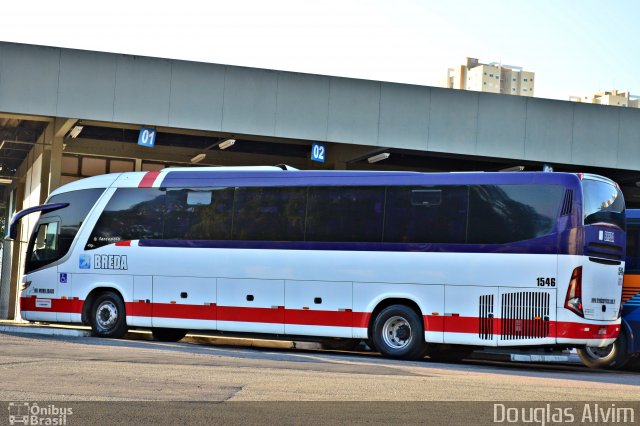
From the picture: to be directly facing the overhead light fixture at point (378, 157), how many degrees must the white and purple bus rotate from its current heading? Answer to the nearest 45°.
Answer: approximately 45° to its right

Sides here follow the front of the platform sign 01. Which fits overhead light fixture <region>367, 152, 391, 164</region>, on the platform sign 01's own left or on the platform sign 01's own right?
on the platform sign 01's own left

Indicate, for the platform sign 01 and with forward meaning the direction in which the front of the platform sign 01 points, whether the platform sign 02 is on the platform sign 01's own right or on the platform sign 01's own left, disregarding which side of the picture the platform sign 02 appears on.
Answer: on the platform sign 01's own left

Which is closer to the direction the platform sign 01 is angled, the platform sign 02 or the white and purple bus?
the white and purple bus

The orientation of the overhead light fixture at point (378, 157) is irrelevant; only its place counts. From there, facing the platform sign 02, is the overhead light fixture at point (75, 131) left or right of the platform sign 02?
right

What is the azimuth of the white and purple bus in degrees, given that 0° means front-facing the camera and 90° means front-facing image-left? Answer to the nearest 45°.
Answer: approximately 135°

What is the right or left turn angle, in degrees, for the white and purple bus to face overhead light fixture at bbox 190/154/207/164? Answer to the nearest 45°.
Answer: approximately 45° to its right

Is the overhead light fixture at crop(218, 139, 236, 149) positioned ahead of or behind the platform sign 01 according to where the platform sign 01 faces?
behind

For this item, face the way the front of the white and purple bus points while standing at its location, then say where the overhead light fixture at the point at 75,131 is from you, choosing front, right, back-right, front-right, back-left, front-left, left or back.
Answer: front

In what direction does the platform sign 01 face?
toward the camera

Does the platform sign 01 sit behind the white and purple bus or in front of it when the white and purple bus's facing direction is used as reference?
in front

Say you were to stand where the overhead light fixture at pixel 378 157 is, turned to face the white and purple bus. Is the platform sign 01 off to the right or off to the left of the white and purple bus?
right

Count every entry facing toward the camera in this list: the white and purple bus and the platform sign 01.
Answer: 1
